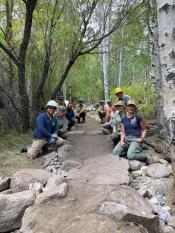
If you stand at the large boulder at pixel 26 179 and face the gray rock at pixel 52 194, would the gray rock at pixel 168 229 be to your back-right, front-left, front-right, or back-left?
front-left

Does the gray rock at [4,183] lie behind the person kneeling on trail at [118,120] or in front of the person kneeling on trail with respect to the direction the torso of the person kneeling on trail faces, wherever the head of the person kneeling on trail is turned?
in front

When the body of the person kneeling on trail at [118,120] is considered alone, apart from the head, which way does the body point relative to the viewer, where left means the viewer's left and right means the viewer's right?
facing the viewer and to the left of the viewer

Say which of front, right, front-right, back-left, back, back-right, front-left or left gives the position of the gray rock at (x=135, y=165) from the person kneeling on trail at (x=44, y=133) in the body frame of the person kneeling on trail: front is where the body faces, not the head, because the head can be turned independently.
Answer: front

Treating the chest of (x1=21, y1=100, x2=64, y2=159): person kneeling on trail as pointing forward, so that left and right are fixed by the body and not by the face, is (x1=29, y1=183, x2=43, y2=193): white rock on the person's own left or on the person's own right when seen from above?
on the person's own right

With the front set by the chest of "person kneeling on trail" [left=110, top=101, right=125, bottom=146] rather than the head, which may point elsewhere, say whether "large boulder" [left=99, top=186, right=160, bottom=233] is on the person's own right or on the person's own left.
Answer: on the person's own left

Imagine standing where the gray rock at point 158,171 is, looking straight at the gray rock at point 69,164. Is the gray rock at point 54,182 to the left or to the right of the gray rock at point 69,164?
left

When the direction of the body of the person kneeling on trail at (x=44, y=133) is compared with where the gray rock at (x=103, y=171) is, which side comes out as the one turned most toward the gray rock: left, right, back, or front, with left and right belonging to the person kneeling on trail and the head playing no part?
front

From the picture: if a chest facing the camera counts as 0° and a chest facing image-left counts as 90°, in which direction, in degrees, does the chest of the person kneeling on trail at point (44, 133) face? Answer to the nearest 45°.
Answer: approximately 315°

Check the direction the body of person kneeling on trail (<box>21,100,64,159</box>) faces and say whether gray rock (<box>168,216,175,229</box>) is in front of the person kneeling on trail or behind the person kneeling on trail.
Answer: in front

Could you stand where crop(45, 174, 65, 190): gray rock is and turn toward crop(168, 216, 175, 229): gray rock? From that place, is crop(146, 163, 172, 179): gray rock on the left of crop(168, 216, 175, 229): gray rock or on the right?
left

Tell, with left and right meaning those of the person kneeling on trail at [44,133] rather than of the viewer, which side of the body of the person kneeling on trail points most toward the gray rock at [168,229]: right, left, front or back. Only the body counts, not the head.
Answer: front

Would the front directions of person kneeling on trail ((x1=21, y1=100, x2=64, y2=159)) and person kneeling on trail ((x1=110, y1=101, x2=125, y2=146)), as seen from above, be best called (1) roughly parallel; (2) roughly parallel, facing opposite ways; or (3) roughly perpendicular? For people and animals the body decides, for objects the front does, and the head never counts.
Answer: roughly perpendicular

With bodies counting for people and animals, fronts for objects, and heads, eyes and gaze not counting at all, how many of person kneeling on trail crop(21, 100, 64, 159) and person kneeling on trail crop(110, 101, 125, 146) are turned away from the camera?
0

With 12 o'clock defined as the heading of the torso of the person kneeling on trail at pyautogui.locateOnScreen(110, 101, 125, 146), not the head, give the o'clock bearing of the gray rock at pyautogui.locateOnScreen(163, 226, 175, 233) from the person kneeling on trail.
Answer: The gray rock is roughly at 10 o'clock from the person kneeling on trail.
